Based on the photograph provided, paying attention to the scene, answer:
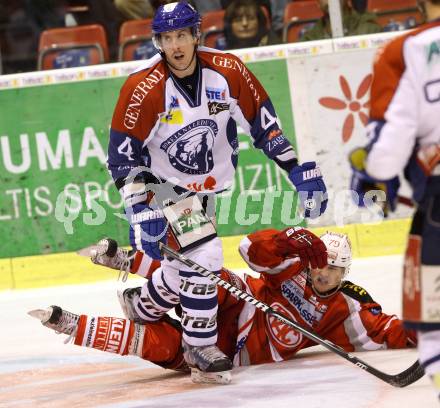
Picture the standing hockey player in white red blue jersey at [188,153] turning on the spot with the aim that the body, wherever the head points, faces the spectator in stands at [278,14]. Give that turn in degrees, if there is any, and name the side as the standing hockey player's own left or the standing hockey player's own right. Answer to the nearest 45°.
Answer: approximately 180°

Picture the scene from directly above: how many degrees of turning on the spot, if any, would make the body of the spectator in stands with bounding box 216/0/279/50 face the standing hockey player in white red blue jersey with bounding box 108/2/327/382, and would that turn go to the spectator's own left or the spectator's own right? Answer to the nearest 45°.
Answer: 0° — they already face them

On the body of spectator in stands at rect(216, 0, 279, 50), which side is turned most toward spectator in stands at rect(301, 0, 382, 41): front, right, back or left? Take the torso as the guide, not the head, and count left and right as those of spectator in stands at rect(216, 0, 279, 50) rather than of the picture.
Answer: left

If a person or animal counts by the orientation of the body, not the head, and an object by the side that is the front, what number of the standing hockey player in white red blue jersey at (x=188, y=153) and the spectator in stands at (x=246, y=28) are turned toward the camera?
2

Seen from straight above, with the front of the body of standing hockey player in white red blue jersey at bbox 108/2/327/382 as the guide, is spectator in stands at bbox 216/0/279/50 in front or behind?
behind

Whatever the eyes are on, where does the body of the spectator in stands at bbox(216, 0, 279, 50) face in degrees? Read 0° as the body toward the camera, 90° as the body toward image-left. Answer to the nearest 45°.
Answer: approximately 0°
